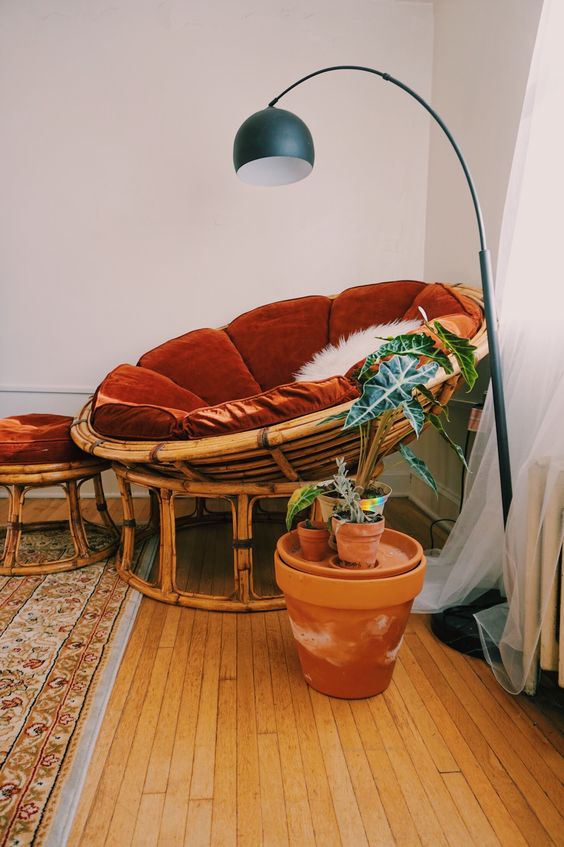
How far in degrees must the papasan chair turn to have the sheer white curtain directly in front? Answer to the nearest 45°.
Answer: approximately 135° to its left

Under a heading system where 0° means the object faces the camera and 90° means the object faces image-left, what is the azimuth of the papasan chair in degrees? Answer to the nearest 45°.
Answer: approximately 45°

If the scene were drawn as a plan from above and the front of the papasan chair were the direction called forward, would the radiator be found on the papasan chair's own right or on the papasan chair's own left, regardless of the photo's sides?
on the papasan chair's own left

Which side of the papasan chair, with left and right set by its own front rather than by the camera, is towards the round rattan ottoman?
right

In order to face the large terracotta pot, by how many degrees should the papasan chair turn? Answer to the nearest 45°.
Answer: approximately 90° to its left
